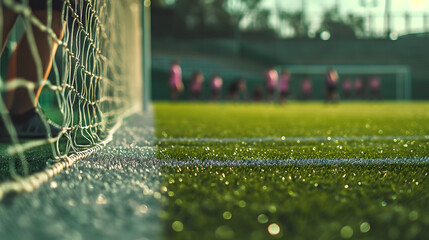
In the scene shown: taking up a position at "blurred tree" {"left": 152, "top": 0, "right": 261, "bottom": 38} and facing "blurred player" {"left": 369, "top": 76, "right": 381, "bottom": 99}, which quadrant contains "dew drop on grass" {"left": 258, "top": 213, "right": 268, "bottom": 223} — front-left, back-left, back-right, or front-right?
front-right

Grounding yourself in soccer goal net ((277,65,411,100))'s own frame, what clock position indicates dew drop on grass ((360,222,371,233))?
The dew drop on grass is roughly at 12 o'clock from the soccer goal net.

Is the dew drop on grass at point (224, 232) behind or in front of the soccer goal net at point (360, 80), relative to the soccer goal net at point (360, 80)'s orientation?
in front

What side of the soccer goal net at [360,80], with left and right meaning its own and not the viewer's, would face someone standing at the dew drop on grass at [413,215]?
front

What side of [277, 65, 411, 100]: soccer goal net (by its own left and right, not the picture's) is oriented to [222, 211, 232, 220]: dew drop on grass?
front

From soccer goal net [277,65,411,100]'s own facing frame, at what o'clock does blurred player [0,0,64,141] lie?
The blurred player is roughly at 12 o'clock from the soccer goal net.

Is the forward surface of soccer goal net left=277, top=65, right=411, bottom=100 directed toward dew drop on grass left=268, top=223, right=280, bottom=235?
yes

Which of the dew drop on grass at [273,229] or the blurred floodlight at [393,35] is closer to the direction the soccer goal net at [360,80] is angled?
the dew drop on grass

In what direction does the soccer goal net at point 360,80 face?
toward the camera

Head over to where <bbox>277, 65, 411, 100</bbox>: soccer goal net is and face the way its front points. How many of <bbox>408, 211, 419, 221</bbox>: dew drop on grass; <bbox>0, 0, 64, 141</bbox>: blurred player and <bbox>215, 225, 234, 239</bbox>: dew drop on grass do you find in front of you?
3

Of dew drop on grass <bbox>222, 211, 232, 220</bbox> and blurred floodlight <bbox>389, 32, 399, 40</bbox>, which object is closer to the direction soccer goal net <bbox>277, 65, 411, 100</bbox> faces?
the dew drop on grass

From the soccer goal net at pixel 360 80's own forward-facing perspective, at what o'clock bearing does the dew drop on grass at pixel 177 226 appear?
The dew drop on grass is roughly at 12 o'clock from the soccer goal net.

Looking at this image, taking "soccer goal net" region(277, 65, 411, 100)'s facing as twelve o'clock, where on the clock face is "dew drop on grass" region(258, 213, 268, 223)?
The dew drop on grass is roughly at 12 o'clock from the soccer goal net.

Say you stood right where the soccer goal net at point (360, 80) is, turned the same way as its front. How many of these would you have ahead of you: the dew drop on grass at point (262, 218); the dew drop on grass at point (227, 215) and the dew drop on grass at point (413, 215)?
3

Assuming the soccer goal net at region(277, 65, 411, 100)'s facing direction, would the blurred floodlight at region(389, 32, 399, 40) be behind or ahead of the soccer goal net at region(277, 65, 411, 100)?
behind
